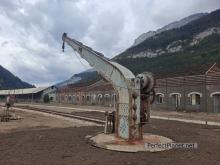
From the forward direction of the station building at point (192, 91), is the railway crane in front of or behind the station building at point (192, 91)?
in front

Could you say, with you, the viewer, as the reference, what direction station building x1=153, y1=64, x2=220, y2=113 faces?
facing the viewer and to the left of the viewer
